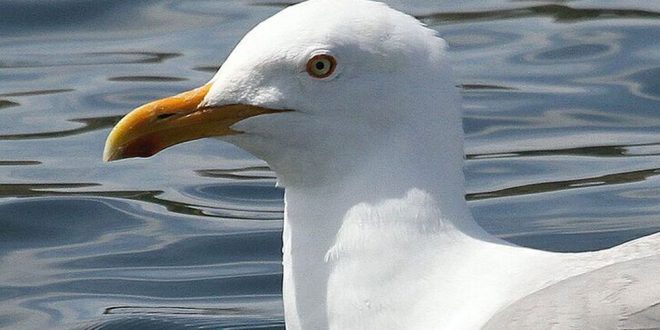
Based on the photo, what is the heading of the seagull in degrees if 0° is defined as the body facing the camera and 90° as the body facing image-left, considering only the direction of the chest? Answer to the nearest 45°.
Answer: approximately 90°
